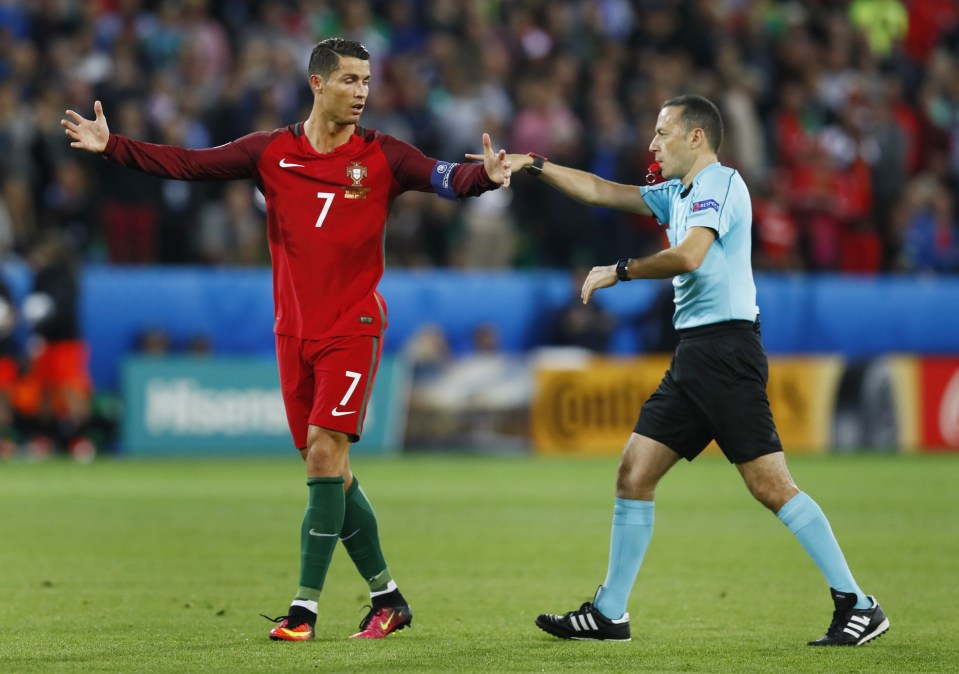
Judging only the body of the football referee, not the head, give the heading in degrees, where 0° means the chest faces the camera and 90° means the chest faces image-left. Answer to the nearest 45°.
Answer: approximately 90°

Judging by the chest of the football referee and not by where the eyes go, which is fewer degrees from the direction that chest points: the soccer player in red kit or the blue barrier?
the soccer player in red kit

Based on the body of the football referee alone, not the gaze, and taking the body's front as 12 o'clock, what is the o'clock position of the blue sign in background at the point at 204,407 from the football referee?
The blue sign in background is roughly at 2 o'clock from the football referee.

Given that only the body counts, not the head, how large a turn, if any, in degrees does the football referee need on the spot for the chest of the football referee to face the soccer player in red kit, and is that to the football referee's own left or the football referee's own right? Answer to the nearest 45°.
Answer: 0° — they already face them

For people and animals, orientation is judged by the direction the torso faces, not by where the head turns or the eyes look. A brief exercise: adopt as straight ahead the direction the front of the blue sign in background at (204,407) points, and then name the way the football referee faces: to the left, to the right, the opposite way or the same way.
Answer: to the right

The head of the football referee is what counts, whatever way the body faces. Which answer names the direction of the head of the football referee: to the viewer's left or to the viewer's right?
to the viewer's left

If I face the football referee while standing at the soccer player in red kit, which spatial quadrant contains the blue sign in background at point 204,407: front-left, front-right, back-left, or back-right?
back-left

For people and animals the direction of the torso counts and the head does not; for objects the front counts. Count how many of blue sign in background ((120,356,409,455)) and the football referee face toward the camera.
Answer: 1

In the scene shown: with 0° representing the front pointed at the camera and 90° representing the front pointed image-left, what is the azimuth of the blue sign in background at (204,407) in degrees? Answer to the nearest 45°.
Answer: approximately 0°
